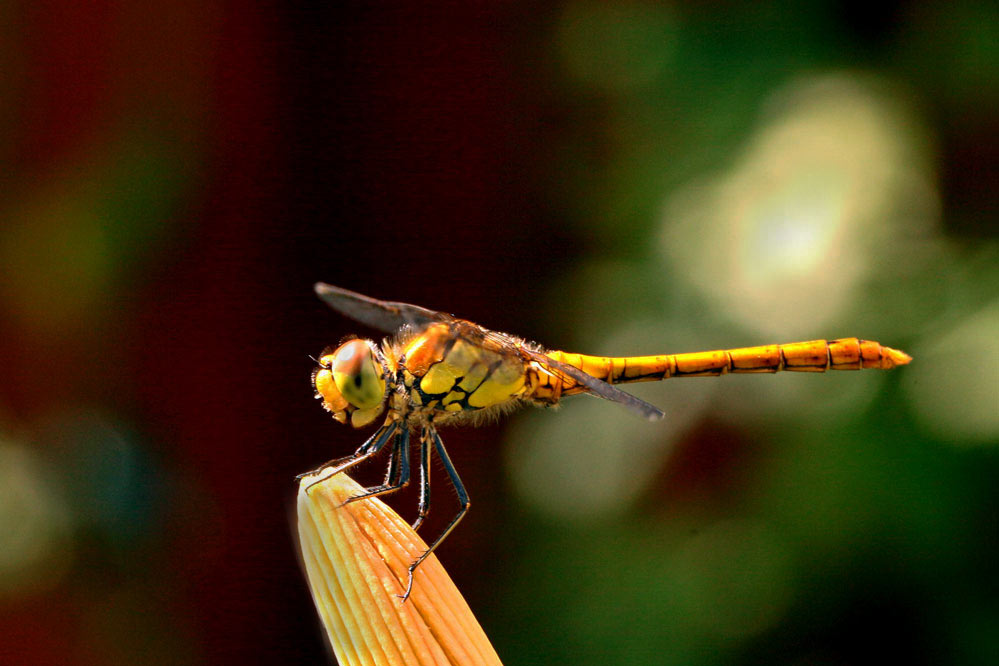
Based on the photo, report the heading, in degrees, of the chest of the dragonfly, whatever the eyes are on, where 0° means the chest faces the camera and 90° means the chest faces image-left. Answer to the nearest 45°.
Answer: approximately 90°
